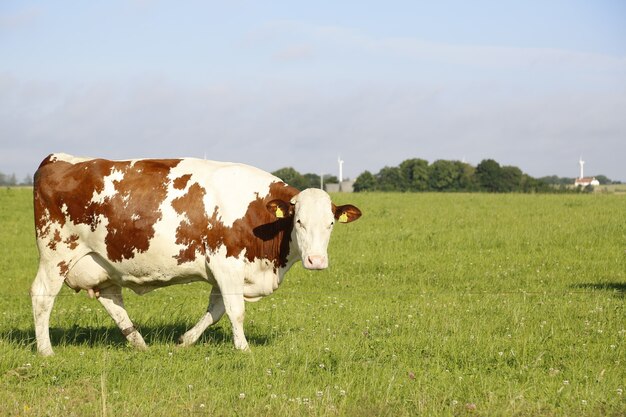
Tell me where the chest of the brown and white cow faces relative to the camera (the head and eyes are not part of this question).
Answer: to the viewer's right
